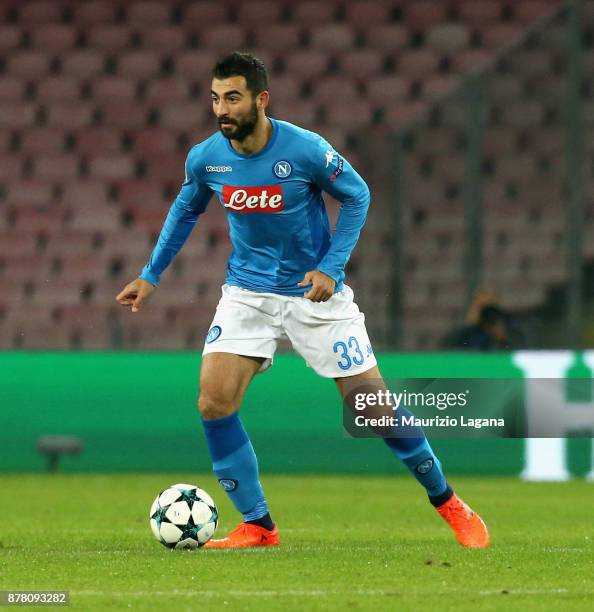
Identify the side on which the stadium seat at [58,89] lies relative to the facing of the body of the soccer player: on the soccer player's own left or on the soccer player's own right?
on the soccer player's own right

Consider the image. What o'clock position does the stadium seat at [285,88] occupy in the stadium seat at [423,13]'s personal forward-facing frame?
the stadium seat at [285,88] is roughly at 2 o'clock from the stadium seat at [423,13].

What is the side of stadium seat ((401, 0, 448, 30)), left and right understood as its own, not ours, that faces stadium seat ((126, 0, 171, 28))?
right

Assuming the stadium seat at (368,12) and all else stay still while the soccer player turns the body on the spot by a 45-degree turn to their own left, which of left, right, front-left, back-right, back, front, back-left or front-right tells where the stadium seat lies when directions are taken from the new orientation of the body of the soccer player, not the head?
back

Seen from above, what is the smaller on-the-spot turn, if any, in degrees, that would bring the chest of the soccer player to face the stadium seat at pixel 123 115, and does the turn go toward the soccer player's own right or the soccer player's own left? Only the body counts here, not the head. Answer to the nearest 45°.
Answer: approximately 135° to the soccer player's own right

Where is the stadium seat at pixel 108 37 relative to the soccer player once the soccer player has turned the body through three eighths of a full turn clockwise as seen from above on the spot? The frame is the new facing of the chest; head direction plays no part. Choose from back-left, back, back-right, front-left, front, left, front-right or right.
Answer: front

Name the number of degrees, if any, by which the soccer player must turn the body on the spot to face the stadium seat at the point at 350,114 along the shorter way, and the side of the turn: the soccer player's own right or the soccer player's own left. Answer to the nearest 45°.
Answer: approximately 135° to the soccer player's own right

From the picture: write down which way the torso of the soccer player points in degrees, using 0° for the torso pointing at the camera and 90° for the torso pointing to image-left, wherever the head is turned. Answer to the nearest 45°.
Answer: approximately 45°

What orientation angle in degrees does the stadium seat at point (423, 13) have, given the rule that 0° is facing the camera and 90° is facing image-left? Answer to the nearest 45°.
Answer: approximately 0°

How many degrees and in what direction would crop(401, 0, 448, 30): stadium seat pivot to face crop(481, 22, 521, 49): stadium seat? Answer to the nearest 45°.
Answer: approximately 90° to its left

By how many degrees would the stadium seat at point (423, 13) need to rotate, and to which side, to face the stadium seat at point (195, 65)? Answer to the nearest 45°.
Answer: approximately 90° to its right
